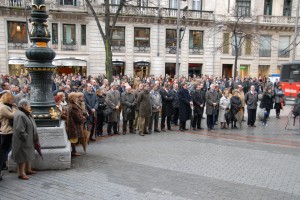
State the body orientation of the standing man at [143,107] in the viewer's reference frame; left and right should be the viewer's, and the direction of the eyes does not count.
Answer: facing the viewer and to the right of the viewer

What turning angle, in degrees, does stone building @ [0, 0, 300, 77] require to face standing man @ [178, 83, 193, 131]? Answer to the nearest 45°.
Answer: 0° — it already faces them

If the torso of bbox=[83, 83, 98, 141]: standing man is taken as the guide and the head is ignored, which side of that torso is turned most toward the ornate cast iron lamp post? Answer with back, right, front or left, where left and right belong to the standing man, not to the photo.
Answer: right

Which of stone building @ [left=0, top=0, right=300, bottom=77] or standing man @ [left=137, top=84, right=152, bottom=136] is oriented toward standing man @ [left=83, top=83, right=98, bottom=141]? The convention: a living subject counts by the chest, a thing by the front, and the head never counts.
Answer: the stone building

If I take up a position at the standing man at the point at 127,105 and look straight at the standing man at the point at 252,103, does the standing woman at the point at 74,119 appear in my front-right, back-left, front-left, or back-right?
back-right

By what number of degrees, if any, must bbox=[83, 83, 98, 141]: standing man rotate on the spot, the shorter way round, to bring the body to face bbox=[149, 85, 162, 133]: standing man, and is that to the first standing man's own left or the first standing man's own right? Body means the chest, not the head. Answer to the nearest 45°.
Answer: approximately 90° to the first standing man's own left

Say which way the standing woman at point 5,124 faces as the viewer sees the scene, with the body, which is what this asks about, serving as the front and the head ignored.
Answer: to the viewer's right

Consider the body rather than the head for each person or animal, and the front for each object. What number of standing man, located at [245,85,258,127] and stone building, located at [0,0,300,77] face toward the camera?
2

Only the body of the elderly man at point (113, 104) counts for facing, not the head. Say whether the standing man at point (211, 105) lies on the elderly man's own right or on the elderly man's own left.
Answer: on the elderly man's own left
